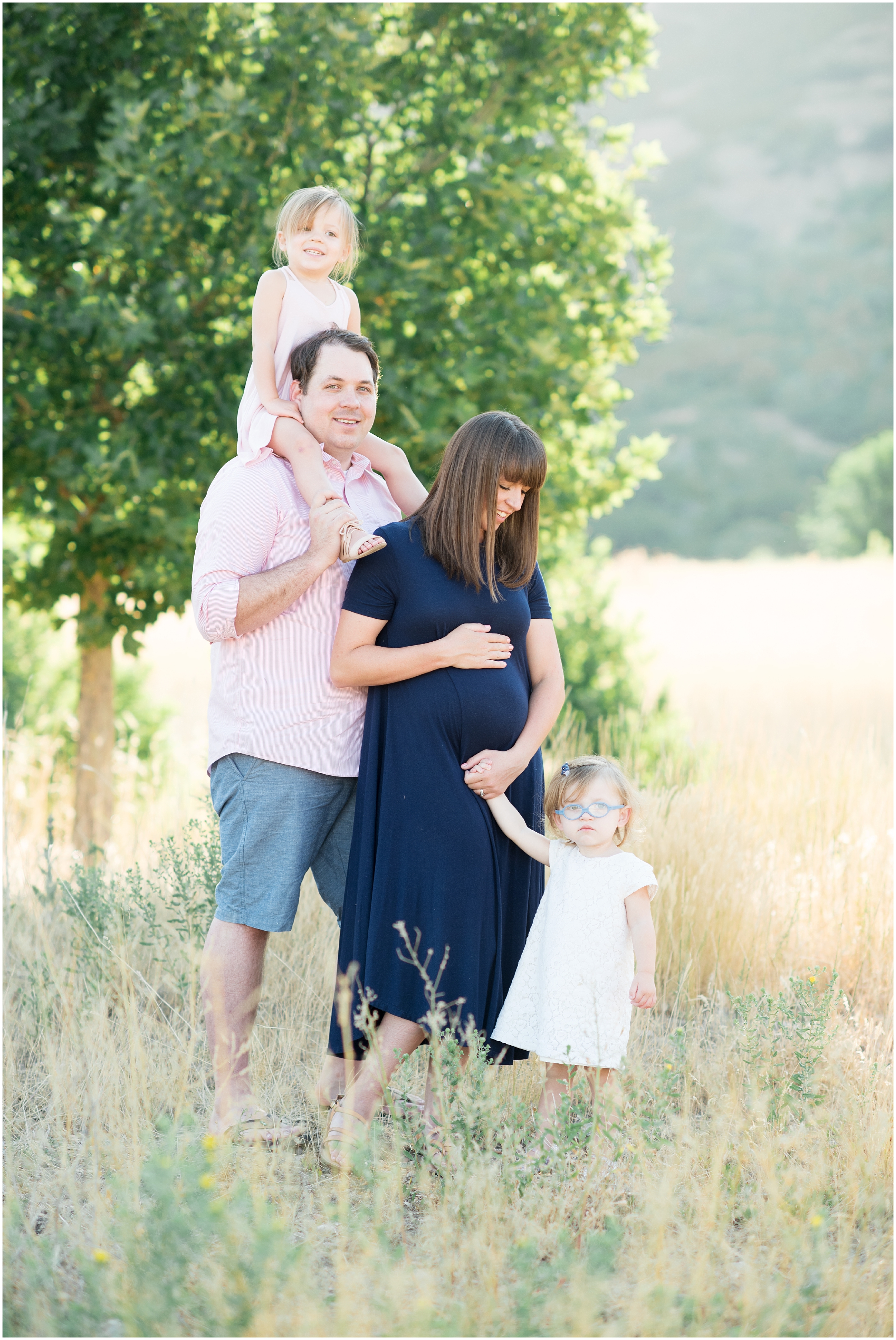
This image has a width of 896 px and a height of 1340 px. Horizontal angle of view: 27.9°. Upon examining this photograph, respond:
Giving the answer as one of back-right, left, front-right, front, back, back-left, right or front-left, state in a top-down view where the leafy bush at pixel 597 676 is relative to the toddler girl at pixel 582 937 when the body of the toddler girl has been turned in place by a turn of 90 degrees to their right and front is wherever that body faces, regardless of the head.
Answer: right

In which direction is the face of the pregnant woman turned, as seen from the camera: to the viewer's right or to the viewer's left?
to the viewer's right

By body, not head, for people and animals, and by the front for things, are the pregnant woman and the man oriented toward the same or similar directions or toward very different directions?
same or similar directions

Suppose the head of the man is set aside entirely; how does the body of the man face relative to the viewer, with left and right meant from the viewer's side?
facing the viewer and to the right of the viewer

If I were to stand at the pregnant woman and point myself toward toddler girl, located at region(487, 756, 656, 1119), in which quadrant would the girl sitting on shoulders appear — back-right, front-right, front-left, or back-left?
back-left

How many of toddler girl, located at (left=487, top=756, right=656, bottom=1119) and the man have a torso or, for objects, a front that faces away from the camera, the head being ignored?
0

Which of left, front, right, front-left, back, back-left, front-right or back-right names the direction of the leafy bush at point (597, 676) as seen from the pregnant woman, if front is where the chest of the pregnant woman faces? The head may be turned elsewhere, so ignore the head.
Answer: back-left

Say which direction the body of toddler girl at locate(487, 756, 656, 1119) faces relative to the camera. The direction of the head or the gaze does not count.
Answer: toward the camera
